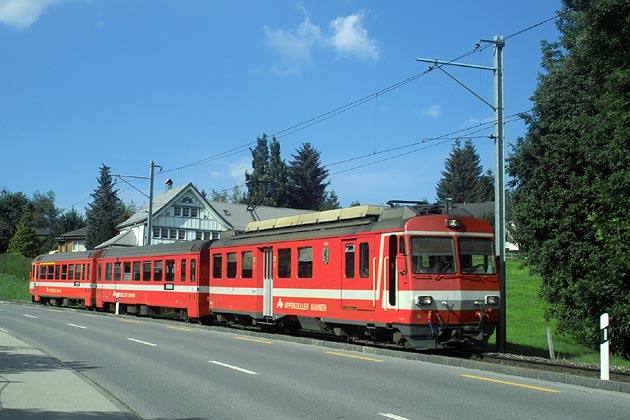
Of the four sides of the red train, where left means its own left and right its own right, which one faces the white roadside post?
front

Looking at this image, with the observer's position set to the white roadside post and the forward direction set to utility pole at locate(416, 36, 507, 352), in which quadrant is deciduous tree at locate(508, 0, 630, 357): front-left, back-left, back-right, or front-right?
front-right

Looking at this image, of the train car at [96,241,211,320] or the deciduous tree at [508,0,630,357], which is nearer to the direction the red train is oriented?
the deciduous tree

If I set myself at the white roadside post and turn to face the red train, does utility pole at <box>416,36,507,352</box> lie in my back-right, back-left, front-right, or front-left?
front-right

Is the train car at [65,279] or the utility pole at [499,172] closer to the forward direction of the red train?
the utility pole

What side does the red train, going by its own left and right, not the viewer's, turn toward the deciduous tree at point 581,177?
left

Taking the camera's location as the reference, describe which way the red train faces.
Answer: facing the viewer and to the right of the viewer
